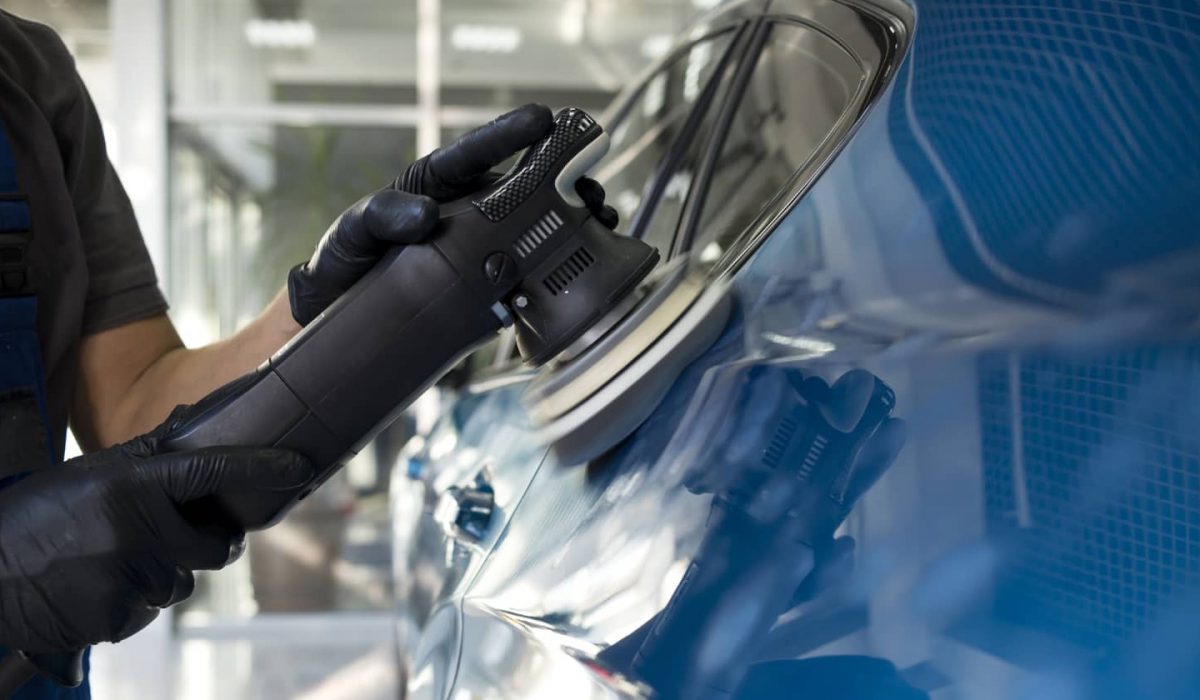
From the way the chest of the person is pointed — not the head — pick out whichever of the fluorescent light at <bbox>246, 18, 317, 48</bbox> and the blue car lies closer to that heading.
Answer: the blue car

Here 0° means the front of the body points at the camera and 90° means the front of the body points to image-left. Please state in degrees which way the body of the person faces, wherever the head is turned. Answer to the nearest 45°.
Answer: approximately 315°

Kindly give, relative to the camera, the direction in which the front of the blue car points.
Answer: facing away from the viewer and to the left of the viewer

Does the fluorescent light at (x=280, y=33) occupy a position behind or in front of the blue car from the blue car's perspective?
in front
